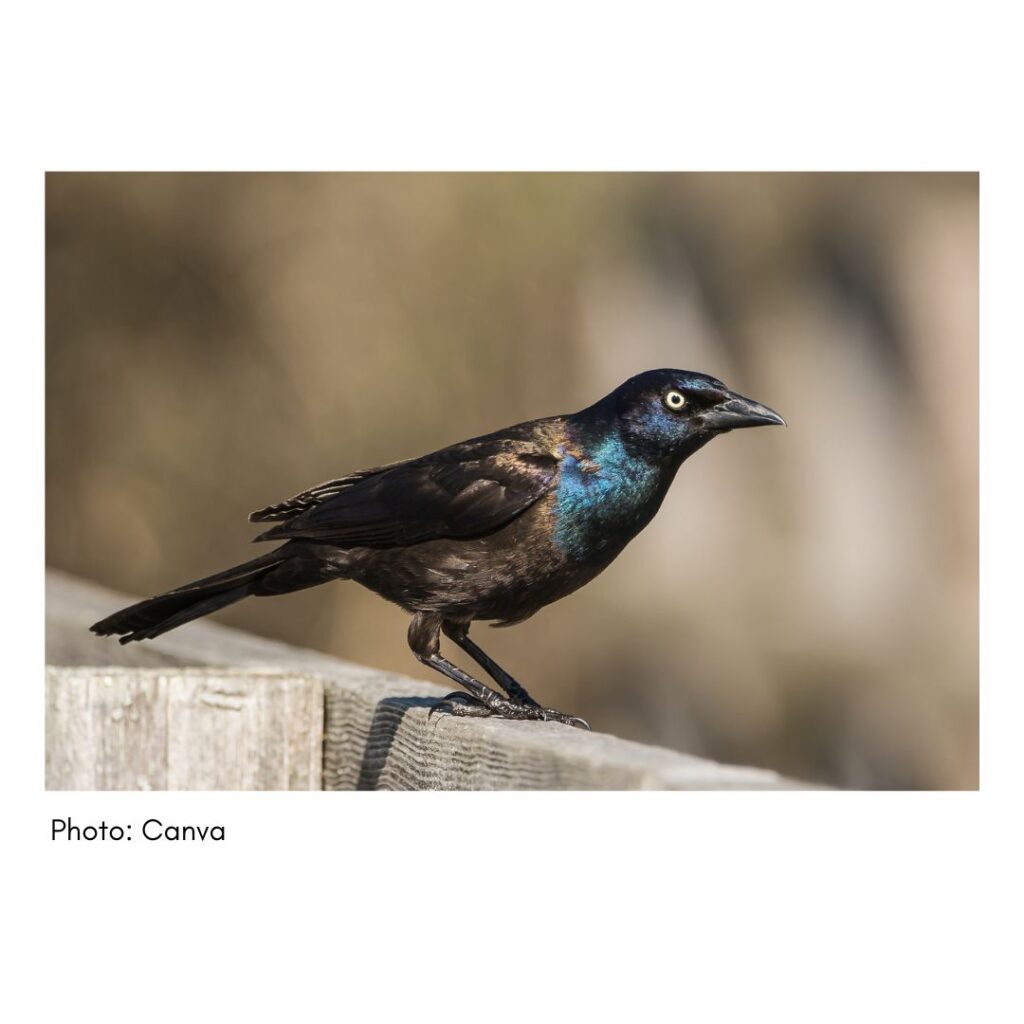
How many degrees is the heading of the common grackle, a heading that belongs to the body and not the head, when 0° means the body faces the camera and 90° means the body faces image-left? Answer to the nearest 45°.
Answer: approximately 270°
